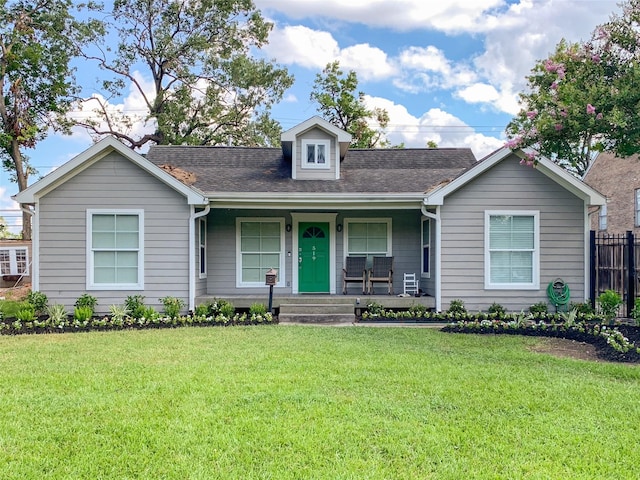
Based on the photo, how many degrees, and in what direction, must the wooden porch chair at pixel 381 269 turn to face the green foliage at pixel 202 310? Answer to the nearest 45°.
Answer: approximately 45° to its right

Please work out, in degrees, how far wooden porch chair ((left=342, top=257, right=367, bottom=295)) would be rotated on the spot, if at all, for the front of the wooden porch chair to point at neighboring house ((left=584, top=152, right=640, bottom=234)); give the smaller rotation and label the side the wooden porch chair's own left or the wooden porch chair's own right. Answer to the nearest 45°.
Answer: approximately 135° to the wooden porch chair's own left

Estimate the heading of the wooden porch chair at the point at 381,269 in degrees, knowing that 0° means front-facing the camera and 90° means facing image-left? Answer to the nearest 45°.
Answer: approximately 0°

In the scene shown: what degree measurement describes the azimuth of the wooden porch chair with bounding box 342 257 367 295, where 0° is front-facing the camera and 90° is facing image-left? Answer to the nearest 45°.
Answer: approximately 0°

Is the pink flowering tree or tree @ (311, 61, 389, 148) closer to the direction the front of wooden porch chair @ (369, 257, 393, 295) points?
the pink flowering tree

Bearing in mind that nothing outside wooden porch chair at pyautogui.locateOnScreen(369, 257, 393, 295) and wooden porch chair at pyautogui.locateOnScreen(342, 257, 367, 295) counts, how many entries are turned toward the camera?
2

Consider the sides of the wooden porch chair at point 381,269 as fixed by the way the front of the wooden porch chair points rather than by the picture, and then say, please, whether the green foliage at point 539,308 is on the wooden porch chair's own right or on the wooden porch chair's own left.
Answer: on the wooden porch chair's own left
